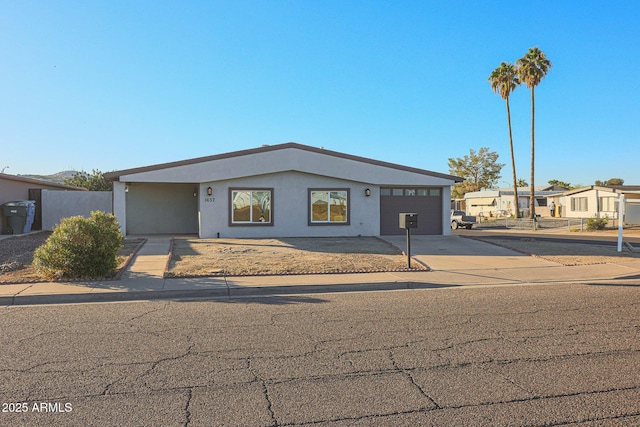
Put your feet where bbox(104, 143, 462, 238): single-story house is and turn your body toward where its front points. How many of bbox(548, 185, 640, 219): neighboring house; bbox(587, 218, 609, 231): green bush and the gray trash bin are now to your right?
1

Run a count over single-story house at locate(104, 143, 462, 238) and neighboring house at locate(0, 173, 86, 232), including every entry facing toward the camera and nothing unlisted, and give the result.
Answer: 2

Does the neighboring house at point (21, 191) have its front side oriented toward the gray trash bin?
yes

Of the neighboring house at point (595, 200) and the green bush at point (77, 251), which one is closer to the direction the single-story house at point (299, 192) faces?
the green bush

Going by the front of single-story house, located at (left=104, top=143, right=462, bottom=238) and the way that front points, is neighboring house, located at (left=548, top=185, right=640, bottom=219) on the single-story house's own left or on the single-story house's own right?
on the single-story house's own left

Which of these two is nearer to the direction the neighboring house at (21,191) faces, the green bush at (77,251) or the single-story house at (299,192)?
the green bush

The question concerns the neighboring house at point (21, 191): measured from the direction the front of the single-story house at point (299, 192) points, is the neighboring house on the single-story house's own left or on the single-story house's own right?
on the single-story house's own right

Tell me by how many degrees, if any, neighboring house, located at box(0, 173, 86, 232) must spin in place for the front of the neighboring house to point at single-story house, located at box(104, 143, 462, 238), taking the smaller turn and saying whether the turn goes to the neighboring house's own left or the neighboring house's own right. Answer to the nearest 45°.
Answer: approximately 45° to the neighboring house's own left

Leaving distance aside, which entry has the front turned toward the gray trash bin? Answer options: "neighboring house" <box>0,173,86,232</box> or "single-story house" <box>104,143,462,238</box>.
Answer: the neighboring house

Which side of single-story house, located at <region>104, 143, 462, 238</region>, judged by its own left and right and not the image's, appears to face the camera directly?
front

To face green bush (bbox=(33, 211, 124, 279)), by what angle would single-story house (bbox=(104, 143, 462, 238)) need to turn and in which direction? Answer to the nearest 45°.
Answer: approximately 45° to its right

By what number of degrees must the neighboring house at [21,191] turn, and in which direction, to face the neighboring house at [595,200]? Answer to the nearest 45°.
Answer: approximately 90° to its left
